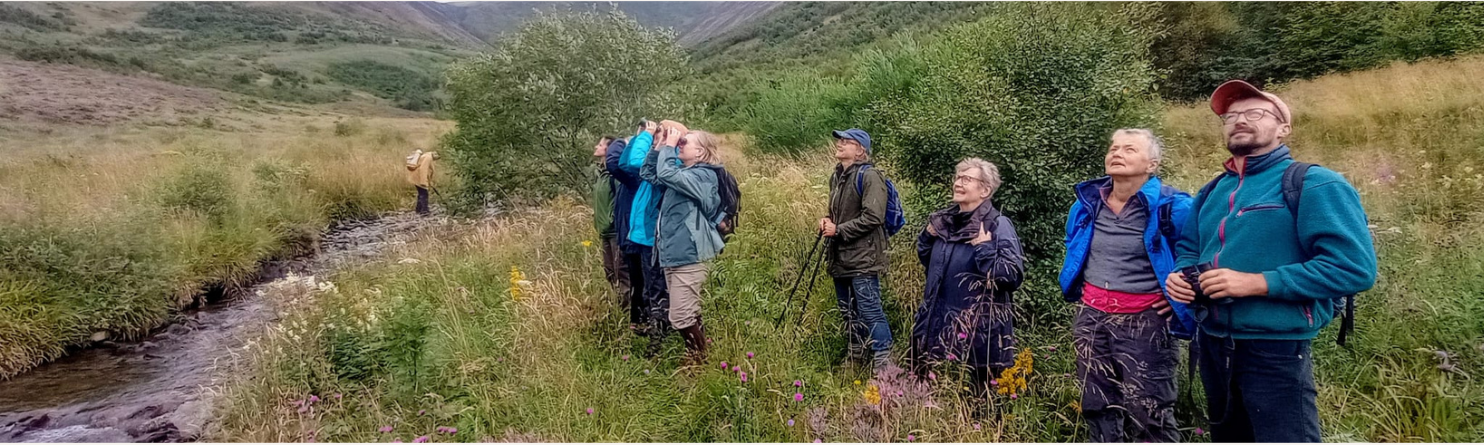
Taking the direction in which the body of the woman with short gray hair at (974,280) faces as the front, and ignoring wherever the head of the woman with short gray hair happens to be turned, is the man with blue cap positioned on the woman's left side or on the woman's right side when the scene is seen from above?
on the woman's right side

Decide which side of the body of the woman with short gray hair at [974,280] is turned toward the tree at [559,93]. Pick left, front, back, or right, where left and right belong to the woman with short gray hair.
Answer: right

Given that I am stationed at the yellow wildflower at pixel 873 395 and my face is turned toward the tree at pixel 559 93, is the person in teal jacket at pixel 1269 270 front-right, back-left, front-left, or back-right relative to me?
back-right

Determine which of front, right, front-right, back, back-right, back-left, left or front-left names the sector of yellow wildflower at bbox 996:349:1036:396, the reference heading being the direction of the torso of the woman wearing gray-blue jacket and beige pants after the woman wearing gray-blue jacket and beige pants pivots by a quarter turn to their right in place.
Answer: back-right

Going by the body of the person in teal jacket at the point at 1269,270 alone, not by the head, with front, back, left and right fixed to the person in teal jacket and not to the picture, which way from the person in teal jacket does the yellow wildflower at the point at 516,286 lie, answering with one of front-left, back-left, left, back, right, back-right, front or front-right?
front-right

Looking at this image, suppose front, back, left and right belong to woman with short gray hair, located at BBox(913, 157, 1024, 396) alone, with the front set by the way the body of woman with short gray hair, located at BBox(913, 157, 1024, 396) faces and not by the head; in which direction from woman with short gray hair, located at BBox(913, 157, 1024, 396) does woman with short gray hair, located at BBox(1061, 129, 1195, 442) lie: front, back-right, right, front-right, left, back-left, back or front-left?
left

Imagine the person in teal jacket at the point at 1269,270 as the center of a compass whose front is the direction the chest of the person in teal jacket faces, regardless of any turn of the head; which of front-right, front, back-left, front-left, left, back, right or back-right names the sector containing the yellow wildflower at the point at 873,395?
front-right

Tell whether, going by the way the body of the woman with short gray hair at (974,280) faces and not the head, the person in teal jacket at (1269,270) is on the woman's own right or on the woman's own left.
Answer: on the woman's own left

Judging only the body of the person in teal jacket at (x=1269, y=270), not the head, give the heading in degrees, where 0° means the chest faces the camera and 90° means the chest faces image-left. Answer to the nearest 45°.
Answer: approximately 45°

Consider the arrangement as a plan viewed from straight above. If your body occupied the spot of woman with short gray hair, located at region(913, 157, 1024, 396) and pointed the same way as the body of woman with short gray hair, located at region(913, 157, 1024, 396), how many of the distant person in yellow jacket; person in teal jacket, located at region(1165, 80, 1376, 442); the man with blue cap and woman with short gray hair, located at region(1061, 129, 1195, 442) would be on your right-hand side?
2

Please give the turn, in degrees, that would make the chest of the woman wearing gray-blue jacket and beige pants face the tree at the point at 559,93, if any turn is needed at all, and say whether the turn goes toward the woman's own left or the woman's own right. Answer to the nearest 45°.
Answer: approximately 90° to the woman's own right
